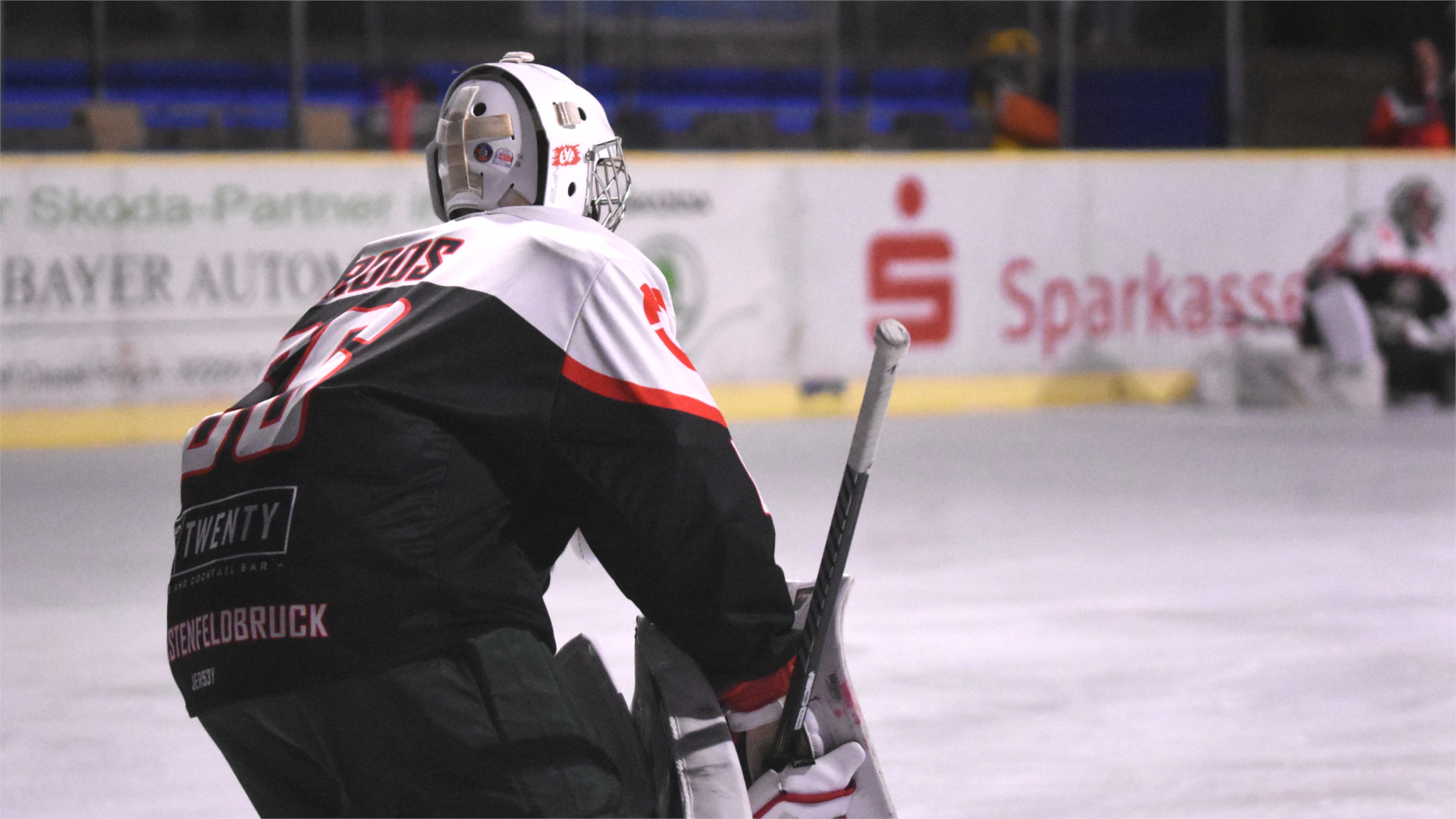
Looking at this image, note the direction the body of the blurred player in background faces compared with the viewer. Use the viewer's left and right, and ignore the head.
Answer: facing the viewer and to the right of the viewer

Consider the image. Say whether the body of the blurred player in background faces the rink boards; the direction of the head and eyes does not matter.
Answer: no
